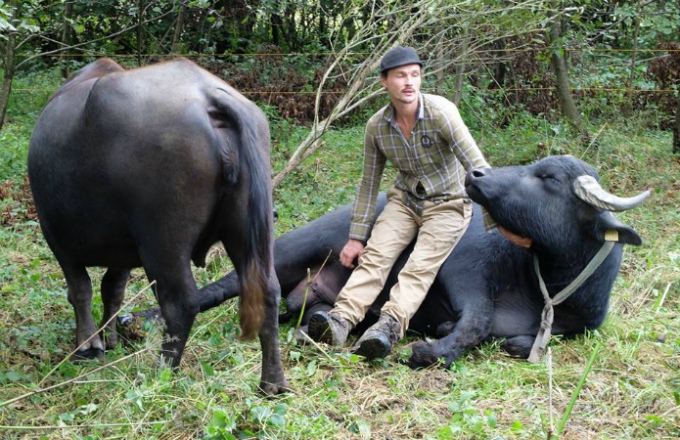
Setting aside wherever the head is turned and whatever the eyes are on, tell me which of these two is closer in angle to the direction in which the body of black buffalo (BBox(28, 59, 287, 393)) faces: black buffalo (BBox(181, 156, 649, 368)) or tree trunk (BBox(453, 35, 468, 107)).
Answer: the tree trunk

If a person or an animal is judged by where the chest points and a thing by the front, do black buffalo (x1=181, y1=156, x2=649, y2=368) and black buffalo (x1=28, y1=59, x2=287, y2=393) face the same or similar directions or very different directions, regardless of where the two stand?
very different directions

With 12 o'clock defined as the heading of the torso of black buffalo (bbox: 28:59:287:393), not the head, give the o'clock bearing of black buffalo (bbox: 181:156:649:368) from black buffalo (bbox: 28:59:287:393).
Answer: black buffalo (bbox: 181:156:649:368) is roughly at 4 o'clock from black buffalo (bbox: 28:59:287:393).

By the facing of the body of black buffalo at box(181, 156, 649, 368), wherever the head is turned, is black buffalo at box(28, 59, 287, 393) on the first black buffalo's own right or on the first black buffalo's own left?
on the first black buffalo's own right

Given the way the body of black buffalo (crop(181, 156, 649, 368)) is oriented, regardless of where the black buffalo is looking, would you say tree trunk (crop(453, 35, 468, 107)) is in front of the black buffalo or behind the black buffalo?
behind

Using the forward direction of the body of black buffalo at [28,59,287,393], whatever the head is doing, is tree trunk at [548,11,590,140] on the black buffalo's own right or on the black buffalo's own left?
on the black buffalo's own right

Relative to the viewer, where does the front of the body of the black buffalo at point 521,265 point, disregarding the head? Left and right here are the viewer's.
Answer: facing the viewer and to the right of the viewer

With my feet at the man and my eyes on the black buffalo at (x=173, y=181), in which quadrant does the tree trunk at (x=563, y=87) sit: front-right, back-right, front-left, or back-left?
back-right

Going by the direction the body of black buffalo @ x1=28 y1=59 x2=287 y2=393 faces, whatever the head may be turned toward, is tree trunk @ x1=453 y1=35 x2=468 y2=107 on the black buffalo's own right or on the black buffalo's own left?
on the black buffalo's own right

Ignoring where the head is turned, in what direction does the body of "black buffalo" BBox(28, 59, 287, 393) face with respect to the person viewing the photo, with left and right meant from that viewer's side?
facing away from the viewer and to the left of the viewer

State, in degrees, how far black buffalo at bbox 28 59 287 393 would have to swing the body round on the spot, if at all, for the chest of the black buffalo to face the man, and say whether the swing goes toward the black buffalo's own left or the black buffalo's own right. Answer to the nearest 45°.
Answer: approximately 90° to the black buffalo's own right

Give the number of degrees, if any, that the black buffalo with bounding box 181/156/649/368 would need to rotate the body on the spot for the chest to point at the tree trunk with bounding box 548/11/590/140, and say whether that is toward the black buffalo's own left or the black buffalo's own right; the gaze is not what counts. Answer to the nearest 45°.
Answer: approximately 135° to the black buffalo's own left
